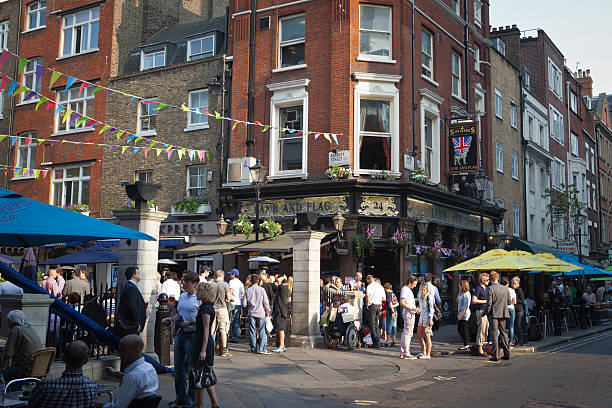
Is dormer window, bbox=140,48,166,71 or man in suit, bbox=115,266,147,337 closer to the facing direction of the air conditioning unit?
the man in suit

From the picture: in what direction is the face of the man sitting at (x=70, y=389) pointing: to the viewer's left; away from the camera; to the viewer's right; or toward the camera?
away from the camera

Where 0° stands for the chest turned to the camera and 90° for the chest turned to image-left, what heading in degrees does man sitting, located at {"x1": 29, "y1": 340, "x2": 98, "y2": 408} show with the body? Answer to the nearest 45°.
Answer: approximately 180°

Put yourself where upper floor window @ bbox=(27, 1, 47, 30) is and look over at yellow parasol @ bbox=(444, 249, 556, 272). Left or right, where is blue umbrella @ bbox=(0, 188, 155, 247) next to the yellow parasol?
right

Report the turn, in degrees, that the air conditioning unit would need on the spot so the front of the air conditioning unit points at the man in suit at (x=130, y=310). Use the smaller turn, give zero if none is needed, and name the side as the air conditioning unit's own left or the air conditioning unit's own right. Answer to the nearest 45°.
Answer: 0° — it already faces them

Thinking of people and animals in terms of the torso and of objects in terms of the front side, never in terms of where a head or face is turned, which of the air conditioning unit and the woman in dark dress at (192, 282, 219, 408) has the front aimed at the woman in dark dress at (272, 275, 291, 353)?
the air conditioning unit
